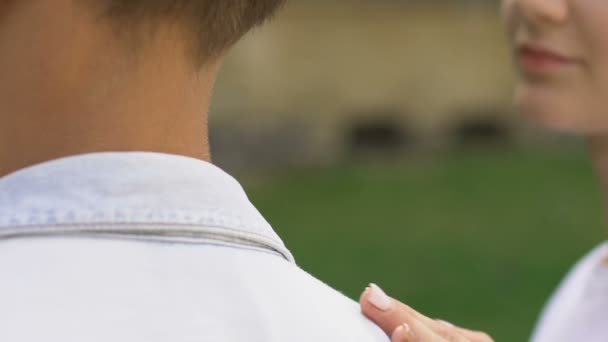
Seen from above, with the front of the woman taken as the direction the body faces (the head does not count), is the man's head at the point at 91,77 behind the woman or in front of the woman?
in front

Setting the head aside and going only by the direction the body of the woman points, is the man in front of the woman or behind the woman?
in front

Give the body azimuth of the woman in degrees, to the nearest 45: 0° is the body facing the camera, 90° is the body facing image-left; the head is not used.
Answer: approximately 45°
